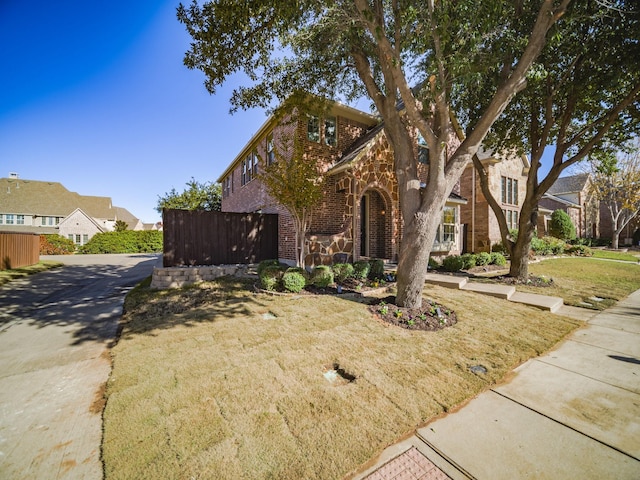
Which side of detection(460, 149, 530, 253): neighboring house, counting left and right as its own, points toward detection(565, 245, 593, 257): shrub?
left

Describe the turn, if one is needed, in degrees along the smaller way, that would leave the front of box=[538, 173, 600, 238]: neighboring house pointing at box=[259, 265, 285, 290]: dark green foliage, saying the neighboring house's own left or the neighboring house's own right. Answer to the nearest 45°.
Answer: approximately 45° to the neighboring house's own right

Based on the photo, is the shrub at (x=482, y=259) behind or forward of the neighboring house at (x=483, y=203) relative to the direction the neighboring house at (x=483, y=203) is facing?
forward

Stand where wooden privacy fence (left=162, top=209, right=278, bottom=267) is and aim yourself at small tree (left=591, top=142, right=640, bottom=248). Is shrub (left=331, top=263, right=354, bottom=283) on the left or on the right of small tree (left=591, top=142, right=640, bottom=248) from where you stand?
right

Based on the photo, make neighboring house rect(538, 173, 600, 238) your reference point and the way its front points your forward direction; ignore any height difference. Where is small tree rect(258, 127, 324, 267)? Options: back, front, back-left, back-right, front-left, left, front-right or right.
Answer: front-right

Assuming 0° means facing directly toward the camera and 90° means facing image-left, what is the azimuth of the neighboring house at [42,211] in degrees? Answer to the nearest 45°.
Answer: approximately 0°

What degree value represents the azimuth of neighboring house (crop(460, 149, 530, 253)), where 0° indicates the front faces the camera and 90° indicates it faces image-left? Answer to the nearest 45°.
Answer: approximately 315°

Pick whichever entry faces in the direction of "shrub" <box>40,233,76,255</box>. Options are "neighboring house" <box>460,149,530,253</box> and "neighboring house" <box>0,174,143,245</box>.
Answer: "neighboring house" <box>0,174,143,245</box>

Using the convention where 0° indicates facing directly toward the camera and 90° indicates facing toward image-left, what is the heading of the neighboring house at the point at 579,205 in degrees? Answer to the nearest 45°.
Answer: approximately 315°

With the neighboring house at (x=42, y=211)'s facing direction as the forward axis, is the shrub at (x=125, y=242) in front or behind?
in front

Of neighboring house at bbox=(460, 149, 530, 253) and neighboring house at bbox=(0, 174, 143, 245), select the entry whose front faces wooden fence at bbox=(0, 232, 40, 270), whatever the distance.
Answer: neighboring house at bbox=(0, 174, 143, 245)
